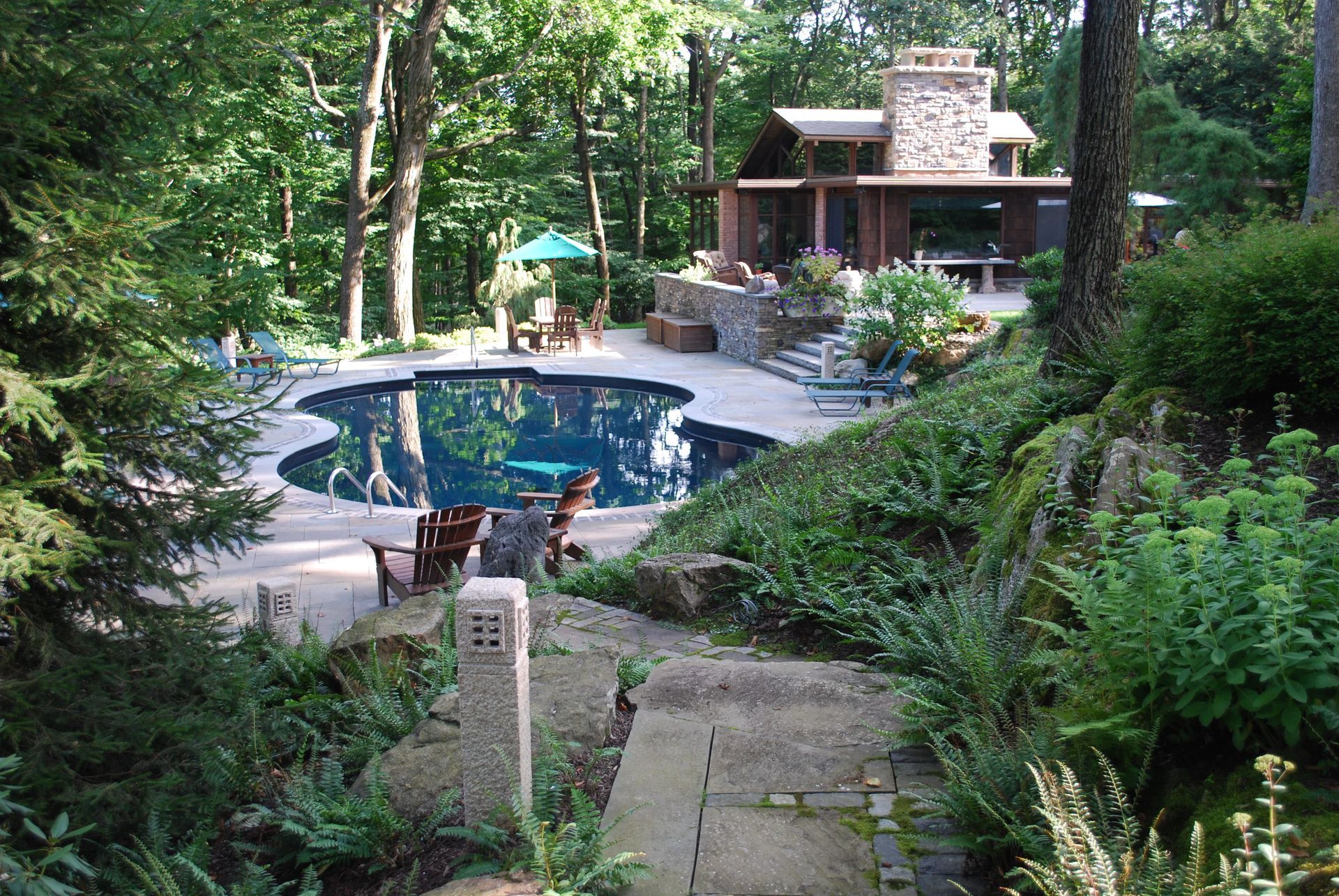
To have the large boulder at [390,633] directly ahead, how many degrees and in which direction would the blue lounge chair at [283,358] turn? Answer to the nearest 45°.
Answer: approximately 90° to its right

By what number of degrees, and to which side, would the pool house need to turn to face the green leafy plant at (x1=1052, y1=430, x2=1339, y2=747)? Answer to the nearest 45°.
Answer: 0° — it already faces it

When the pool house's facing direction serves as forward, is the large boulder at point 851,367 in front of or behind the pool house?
in front

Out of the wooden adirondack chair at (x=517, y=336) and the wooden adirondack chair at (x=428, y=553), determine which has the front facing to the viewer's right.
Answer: the wooden adirondack chair at (x=517, y=336)

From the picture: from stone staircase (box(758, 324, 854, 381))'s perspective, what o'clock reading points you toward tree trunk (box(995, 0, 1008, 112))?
The tree trunk is roughly at 5 o'clock from the stone staircase.

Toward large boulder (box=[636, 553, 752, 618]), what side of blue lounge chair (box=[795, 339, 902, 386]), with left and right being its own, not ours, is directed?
left

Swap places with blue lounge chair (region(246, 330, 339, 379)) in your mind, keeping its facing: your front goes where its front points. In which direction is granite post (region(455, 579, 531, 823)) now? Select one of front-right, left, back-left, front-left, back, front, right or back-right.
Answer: right

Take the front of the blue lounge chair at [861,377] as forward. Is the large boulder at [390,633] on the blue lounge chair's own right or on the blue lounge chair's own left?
on the blue lounge chair's own left

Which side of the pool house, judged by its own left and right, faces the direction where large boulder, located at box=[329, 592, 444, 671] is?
front

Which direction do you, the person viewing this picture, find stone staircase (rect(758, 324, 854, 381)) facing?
facing the viewer and to the left of the viewer

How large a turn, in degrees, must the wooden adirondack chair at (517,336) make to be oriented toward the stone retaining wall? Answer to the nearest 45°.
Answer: approximately 45° to its right

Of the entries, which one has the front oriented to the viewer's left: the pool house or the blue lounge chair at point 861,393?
the blue lounge chair

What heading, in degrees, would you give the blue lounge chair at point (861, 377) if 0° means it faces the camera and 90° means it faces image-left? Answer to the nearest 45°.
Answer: approximately 90°

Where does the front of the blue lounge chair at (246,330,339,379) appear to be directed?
to the viewer's right

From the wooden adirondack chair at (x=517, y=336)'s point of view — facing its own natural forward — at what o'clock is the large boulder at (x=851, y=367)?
The large boulder is roughly at 2 o'clock from the wooden adirondack chair.

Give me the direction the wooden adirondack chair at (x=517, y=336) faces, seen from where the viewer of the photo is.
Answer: facing to the right of the viewer

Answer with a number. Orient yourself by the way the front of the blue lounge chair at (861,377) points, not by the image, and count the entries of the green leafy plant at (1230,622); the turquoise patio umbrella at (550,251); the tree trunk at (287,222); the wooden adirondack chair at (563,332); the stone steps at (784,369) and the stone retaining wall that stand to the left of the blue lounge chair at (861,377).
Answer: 1

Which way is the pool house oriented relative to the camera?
toward the camera

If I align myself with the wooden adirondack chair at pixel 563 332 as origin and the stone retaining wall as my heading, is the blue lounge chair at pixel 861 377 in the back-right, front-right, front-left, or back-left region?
front-right

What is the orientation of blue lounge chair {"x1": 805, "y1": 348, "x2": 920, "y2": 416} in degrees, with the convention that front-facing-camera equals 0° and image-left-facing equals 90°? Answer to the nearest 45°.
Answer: approximately 90°
